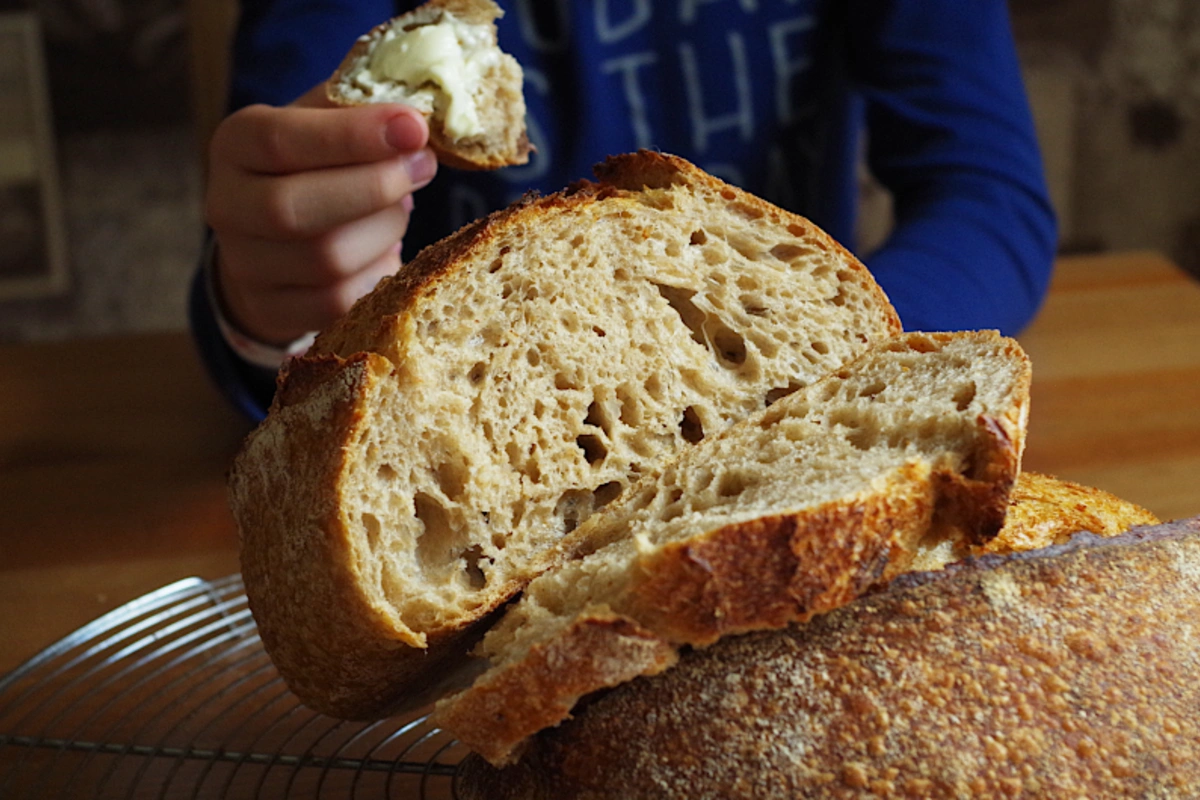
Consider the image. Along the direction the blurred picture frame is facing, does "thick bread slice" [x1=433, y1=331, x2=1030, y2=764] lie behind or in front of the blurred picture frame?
in front

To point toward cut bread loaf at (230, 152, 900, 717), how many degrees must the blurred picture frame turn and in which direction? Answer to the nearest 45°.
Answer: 0° — it already faces it

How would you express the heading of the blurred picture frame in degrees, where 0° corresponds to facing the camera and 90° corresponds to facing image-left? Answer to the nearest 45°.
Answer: approximately 0°

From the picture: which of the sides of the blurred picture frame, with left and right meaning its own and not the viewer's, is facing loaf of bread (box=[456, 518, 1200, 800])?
front

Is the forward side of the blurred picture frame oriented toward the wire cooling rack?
yes
